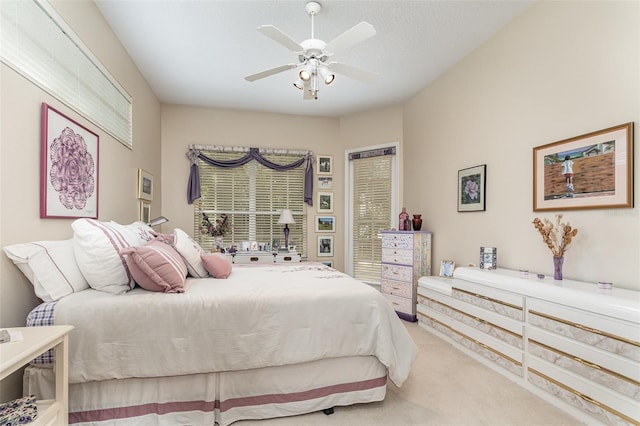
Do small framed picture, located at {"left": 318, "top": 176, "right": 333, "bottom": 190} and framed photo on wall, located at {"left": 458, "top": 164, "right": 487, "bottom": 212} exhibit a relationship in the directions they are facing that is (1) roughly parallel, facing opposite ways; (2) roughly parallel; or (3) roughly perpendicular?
roughly perpendicular

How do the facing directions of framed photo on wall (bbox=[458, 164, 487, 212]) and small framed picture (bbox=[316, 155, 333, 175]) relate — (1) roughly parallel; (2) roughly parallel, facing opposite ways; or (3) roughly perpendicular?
roughly perpendicular

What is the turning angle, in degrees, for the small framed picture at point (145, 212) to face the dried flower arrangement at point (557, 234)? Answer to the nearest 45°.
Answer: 0° — it already faces it

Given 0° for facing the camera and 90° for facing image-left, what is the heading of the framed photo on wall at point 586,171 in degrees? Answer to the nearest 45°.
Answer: approximately 45°

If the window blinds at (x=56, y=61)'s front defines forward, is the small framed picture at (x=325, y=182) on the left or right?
on its left

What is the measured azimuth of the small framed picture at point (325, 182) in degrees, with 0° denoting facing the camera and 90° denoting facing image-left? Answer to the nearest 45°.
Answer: approximately 0°

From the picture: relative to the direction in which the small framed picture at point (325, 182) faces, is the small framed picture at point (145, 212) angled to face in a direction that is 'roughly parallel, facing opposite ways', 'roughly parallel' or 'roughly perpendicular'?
roughly perpendicular
